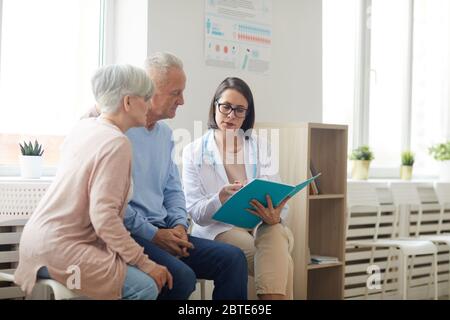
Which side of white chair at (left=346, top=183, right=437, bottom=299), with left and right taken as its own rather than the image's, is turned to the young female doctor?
right

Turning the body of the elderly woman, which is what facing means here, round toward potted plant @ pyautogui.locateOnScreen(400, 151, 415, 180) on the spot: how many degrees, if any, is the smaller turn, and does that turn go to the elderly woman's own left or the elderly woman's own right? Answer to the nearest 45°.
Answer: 0° — they already face it

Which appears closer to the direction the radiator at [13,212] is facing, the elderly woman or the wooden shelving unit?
the elderly woman

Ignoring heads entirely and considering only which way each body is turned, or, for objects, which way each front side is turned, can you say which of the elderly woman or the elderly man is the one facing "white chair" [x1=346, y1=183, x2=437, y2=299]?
the elderly woman

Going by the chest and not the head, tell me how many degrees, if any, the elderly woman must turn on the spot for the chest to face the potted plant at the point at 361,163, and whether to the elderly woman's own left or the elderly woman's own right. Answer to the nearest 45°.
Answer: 0° — they already face it

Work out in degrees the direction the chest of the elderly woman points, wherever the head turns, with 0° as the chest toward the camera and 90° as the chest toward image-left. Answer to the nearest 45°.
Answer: approximately 225°

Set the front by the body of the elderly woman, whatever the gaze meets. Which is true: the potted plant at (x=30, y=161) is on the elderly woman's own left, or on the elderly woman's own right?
on the elderly woman's own left

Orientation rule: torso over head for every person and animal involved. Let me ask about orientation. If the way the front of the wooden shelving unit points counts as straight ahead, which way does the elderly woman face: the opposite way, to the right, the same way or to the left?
to the left

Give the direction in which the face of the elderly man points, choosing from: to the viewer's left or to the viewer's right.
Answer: to the viewer's right
